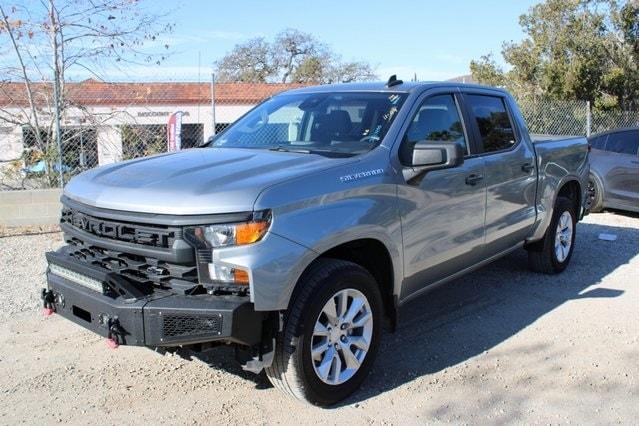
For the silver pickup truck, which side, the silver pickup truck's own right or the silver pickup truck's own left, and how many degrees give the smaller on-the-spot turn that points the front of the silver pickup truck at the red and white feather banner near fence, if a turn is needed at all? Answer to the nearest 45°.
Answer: approximately 135° to the silver pickup truck's own right

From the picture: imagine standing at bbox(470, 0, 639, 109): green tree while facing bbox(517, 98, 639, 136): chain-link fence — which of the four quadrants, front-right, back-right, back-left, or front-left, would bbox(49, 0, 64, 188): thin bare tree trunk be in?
front-right

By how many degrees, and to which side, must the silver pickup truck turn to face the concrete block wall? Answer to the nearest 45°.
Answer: approximately 90° to its right

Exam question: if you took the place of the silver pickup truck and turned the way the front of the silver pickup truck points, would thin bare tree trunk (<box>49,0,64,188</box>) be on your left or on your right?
on your right

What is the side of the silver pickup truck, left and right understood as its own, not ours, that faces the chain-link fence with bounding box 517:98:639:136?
back

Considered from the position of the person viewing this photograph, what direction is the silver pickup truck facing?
facing the viewer and to the left of the viewer

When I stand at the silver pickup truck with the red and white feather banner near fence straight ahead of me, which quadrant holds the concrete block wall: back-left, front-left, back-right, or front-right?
front-left

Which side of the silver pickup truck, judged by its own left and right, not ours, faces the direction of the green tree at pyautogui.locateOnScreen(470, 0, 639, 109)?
back
